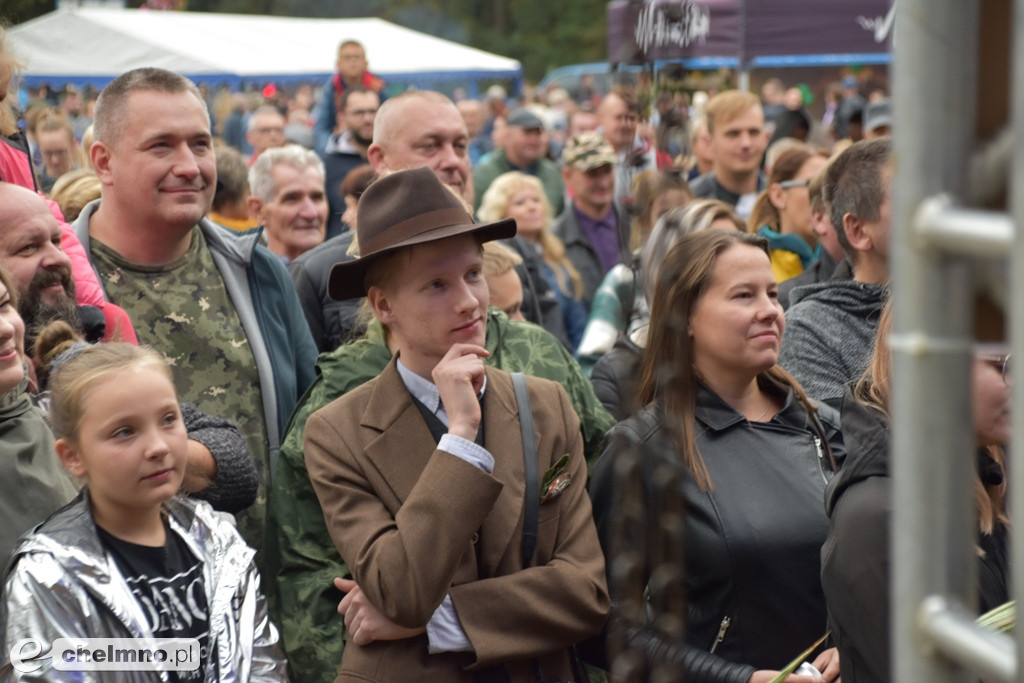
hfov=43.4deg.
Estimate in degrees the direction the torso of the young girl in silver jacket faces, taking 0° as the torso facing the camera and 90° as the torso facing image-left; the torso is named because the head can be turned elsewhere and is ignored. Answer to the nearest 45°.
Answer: approximately 315°

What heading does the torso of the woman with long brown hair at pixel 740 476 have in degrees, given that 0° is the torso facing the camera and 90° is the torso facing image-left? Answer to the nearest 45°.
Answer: approximately 315°

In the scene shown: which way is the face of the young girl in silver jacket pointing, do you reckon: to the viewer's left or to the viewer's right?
to the viewer's right

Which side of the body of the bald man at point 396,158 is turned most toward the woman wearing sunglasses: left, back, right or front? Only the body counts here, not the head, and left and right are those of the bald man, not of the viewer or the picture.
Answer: left

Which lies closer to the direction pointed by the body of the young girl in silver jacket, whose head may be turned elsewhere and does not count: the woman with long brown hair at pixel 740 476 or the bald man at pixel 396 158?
the woman with long brown hair

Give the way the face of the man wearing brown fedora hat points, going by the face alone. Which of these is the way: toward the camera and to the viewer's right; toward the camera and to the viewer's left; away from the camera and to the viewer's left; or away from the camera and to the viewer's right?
toward the camera and to the viewer's right

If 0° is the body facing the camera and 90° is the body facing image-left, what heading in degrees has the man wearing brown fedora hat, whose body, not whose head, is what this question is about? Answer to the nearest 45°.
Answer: approximately 315°

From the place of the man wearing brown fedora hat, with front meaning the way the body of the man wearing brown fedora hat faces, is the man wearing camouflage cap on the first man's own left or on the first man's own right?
on the first man's own left

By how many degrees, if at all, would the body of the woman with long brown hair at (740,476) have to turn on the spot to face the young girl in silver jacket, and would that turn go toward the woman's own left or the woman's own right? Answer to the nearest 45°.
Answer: approximately 90° to the woman's own right
